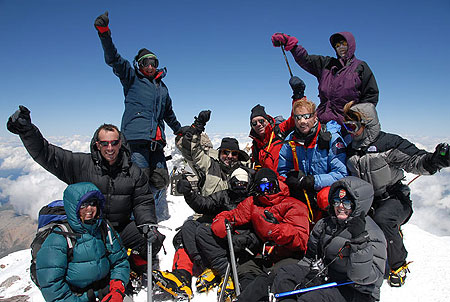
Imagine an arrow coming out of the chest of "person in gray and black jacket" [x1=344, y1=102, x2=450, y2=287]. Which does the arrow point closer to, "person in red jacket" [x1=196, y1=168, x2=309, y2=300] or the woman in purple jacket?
the person in red jacket

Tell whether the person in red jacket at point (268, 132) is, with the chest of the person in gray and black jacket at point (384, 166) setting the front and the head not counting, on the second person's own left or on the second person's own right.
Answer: on the second person's own right

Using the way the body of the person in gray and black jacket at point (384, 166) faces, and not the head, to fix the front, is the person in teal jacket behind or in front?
in front

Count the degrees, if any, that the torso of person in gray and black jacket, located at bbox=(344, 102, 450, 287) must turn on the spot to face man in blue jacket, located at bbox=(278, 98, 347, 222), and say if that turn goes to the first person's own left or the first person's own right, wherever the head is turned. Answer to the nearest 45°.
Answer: approximately 45° to the first person's own right

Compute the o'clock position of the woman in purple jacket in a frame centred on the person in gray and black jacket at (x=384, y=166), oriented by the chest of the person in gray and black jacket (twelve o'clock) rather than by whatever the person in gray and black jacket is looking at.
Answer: The woman in purple jacket is roughly at 4 o'clock from the person in gray and black jacket.

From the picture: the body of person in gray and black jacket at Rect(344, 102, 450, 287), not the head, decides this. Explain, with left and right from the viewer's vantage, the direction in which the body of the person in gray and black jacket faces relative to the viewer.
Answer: facing the viewer and to the left of the viewer

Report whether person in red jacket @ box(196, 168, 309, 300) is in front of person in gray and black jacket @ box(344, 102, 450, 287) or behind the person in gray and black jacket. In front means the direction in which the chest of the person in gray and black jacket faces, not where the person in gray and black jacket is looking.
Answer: in front

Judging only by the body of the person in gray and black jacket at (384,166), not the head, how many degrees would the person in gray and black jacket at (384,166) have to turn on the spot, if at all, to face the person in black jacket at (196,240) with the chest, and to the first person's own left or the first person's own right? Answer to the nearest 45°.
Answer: approximately 45° to the first person's own right
